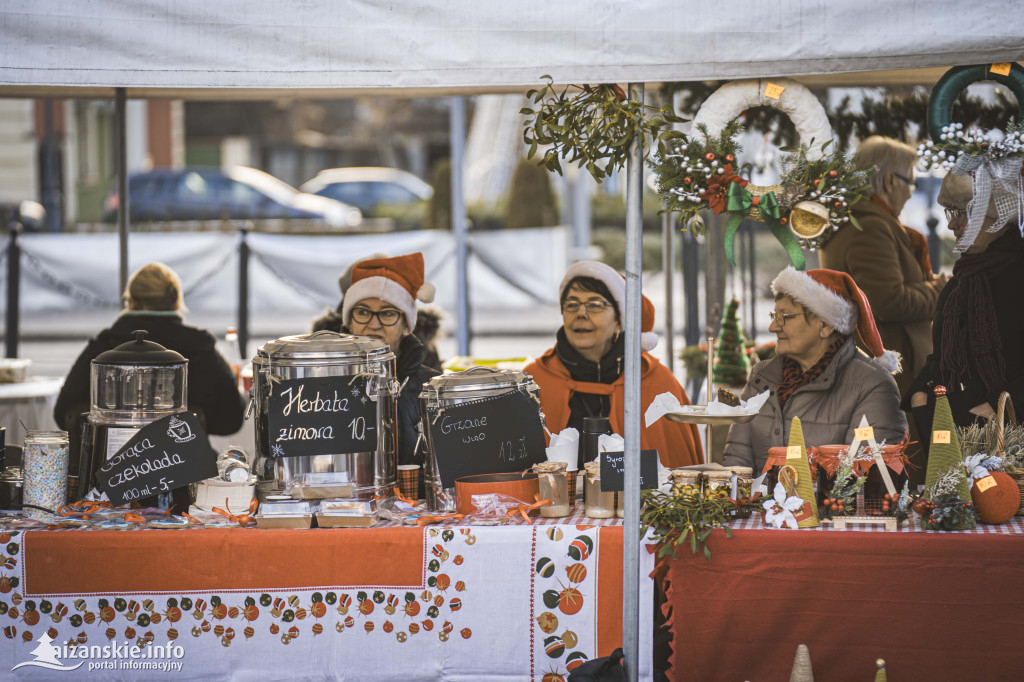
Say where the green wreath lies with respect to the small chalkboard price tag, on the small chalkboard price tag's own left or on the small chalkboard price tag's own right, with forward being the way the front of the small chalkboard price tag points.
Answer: on the small chalkboard price tag's own left

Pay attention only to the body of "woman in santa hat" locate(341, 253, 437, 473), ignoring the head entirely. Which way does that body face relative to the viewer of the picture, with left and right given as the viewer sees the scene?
facing the viewer and to the left of the viewer

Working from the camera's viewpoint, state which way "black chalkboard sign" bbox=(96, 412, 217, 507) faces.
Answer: facing the viewer

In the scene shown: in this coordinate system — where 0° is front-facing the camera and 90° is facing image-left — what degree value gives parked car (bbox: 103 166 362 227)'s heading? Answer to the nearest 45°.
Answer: approximately 270°

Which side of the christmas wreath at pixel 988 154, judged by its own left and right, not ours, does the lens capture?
front

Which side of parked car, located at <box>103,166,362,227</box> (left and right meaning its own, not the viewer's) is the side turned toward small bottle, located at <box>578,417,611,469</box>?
right

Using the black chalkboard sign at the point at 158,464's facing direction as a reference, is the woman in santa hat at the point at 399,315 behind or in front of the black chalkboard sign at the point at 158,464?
behind

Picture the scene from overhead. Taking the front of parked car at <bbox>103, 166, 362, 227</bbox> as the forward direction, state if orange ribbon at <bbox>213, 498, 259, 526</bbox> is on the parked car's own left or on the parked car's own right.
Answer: on the parked car's own right

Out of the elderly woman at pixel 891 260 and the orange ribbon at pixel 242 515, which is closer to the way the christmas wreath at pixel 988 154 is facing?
the orange ribbon
